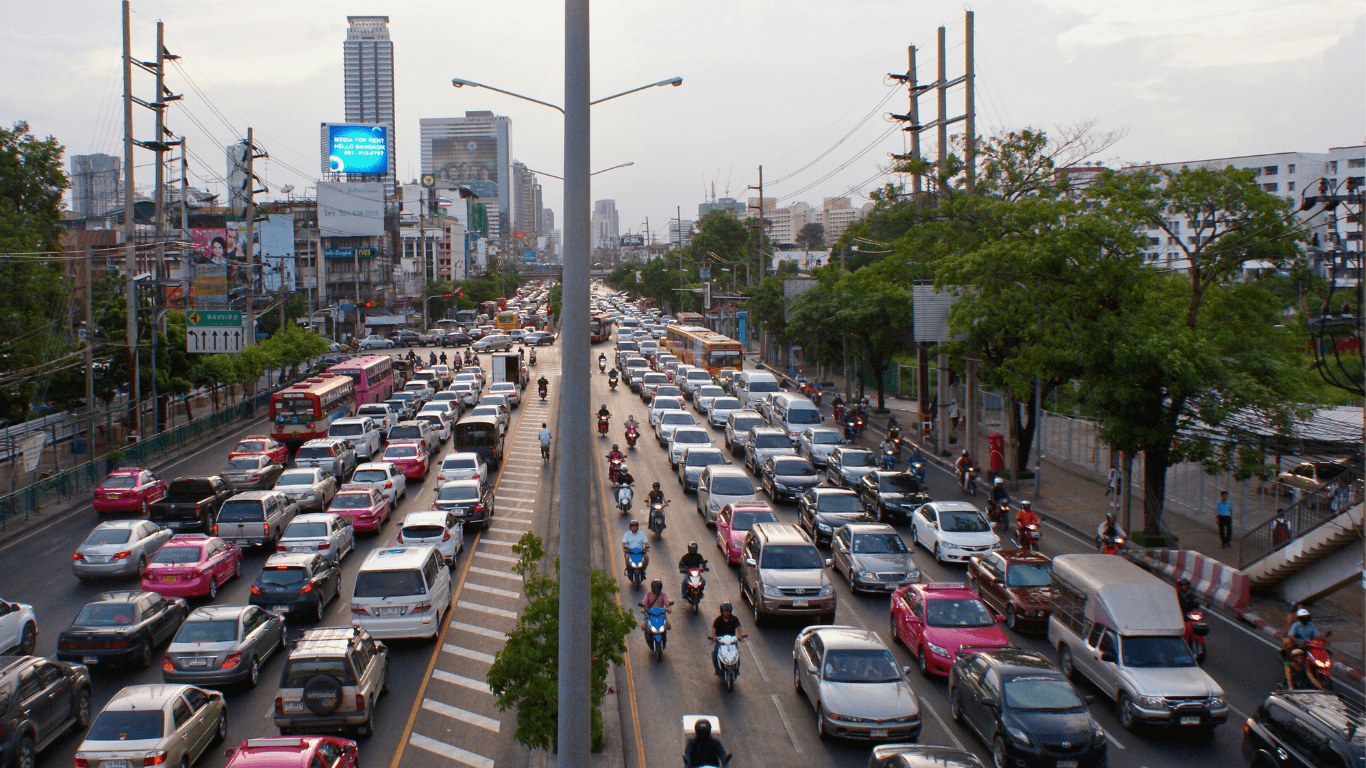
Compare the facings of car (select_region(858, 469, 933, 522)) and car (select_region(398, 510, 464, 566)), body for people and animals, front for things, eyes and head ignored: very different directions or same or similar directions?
very different directions

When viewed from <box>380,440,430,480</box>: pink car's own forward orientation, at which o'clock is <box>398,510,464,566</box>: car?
The car is roughly at 6 o'clock from the pink car.

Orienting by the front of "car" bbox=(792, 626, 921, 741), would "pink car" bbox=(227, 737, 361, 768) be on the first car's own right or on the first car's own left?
on the first car's own right

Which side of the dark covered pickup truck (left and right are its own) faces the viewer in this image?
back

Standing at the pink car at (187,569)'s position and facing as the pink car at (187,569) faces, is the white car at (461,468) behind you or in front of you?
in front

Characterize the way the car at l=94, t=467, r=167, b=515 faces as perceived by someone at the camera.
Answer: facing away from the viewer and to the right of the viewer

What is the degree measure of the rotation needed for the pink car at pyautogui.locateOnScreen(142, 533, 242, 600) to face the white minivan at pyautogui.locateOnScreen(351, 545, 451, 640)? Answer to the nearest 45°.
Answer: approximately 90° to its right

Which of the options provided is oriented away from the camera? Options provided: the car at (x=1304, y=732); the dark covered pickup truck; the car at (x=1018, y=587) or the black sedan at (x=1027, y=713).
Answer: the dark covered pickup truck

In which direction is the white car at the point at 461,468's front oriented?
away from the camera

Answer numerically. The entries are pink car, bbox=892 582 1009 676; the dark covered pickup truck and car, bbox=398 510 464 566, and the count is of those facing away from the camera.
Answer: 2

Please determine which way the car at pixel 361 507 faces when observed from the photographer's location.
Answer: facing away from the viewer and to the right of the viewer
